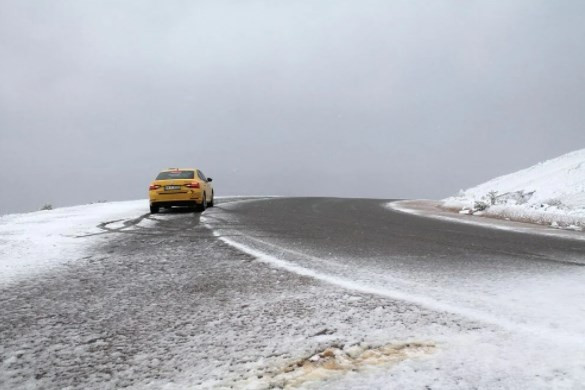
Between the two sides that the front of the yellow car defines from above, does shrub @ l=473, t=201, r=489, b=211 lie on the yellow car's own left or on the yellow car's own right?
on the yellow car's own right

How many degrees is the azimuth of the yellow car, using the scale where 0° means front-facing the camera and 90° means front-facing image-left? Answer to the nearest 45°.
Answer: approximately 180°
